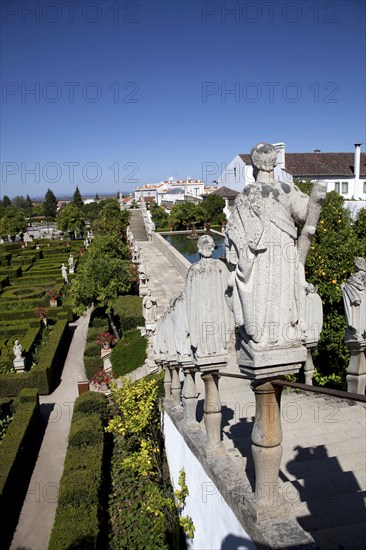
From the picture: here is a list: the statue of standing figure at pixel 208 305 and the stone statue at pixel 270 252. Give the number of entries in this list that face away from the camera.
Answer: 2

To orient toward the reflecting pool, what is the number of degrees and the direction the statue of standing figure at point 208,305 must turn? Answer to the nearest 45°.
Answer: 0° — it already faces it

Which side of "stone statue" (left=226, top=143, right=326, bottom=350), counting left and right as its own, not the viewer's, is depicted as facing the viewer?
back

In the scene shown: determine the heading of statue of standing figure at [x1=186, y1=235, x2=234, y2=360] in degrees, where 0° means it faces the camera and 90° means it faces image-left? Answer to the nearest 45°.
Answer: approximately 180°

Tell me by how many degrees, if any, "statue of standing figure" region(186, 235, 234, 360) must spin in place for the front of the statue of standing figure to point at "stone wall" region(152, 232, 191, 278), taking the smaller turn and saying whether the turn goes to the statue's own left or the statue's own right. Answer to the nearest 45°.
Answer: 0° — it already faces it

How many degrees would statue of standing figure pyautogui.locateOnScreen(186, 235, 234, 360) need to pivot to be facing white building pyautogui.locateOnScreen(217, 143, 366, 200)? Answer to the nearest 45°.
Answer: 0° — it already faces it
